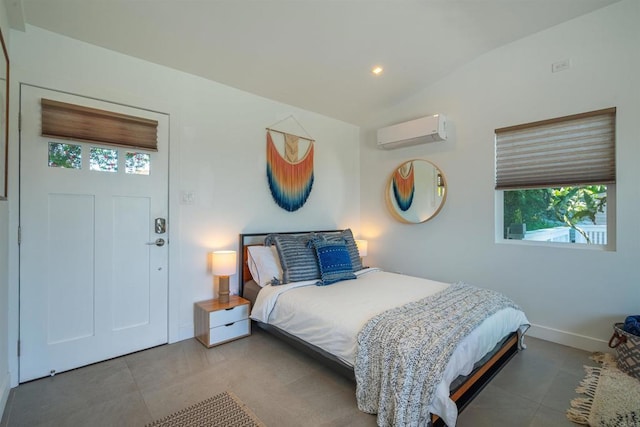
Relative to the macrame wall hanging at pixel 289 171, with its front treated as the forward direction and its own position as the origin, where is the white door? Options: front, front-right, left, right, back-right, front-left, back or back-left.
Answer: right

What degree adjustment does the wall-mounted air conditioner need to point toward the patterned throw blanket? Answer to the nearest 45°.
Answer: approximately 45° to its left

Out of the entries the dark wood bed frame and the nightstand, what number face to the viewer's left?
0

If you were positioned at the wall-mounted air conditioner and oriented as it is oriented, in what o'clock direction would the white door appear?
The white door is roughly at 12 o'clock from the wall-mounted air conditioner.

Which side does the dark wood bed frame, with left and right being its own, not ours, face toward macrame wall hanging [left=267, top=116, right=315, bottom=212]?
back

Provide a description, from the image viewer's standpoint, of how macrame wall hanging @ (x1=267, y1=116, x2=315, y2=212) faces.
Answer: facing the viewer and to the right of the viewer

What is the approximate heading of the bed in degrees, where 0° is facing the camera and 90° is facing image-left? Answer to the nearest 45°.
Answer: approximately 315°

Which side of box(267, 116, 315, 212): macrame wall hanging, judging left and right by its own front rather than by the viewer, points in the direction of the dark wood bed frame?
front
